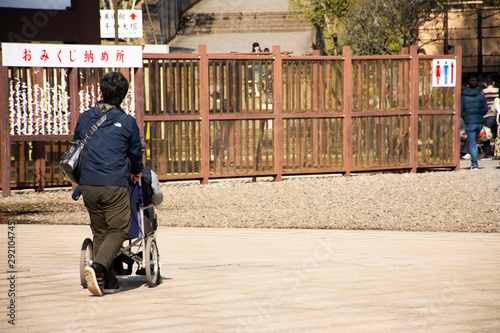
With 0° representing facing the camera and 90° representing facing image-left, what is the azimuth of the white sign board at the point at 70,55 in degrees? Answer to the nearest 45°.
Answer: approximately 0°

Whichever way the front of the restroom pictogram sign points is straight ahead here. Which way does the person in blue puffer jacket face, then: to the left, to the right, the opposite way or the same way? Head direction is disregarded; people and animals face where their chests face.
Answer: the opposite way

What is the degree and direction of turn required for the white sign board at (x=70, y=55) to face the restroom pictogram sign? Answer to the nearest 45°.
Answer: approximately 90° to its left

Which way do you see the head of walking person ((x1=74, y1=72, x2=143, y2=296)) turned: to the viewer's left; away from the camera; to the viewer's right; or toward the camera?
away from the camera

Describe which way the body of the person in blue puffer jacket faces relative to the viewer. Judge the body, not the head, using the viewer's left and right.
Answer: facing away from the viewer

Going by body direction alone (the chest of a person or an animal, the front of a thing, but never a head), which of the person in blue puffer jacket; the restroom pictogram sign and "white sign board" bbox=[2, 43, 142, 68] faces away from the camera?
the person in blue puffer jacket

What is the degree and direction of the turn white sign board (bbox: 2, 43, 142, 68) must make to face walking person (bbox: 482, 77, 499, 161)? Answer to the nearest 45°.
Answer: approximately 135° to its left

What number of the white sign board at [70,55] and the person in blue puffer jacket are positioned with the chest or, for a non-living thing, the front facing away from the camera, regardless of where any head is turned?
1

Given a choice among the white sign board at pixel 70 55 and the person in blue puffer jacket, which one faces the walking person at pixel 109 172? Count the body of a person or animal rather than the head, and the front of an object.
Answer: the white sign board
